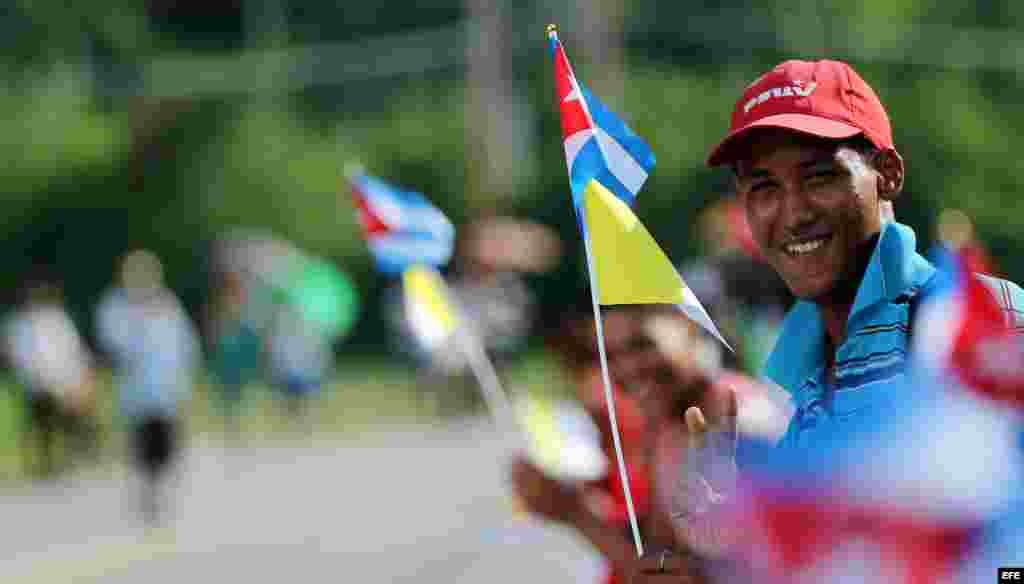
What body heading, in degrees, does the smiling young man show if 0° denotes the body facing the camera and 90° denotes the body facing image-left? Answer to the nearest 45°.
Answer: approximately 45°

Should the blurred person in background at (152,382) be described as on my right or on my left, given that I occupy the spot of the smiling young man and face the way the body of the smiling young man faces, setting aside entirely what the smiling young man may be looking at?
on my right

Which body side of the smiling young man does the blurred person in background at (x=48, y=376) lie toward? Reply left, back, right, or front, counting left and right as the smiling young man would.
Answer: right

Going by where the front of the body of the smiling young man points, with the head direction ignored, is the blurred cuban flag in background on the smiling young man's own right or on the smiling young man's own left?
on the smiling young man's own right

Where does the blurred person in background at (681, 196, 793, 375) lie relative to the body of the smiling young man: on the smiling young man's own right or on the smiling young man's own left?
on the smiling young man's own right
